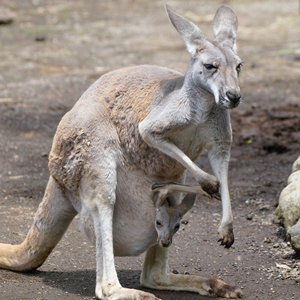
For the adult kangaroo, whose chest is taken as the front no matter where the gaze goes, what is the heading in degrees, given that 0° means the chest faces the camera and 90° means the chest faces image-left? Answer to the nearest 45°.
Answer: approximately 315°

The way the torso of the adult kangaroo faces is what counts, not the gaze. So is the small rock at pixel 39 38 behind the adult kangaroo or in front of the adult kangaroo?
behind

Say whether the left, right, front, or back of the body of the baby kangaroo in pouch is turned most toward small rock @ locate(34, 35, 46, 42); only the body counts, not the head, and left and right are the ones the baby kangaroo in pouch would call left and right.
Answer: back
